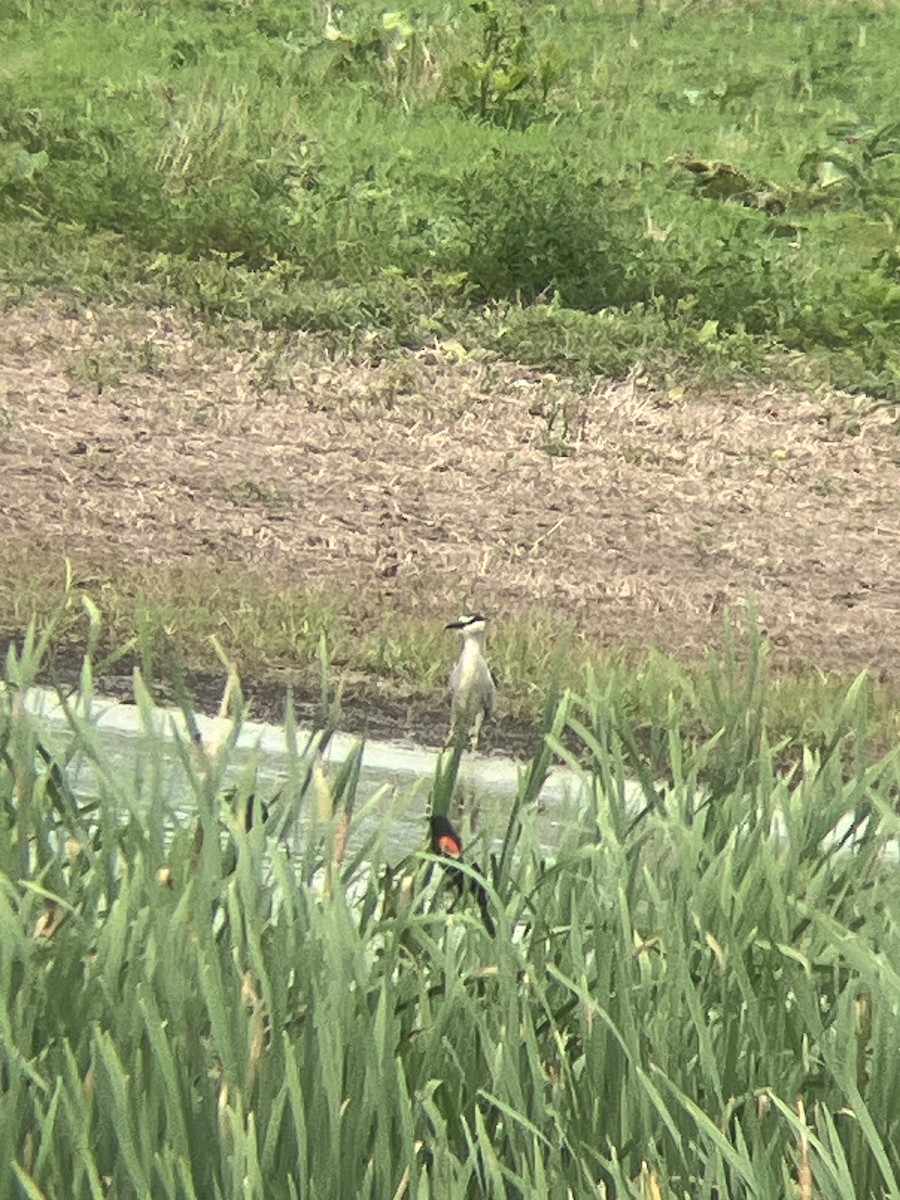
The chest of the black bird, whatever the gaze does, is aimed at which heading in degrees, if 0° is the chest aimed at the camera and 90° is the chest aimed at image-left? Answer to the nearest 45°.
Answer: approximately 90°

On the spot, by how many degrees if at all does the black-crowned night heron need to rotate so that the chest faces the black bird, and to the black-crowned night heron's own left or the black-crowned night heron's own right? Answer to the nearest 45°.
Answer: approximately 45° to the black-crowned night heron's own left

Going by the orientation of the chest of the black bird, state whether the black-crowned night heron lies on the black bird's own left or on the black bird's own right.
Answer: on the black bird's own right

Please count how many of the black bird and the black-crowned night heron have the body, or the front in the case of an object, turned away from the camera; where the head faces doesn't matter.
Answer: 0

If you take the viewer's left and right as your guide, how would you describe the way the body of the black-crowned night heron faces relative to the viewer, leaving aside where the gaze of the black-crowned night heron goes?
facing the viewer and to the left of the viewer
